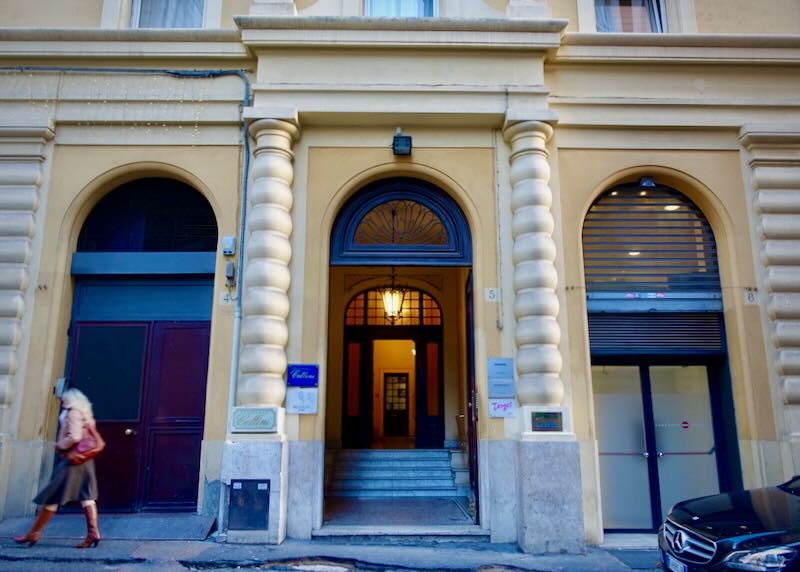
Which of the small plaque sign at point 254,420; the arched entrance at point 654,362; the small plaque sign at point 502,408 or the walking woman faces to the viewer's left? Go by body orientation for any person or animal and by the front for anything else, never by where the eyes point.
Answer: the walking woman

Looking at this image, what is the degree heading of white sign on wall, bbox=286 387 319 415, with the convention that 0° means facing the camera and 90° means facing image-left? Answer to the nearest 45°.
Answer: approximately 0°

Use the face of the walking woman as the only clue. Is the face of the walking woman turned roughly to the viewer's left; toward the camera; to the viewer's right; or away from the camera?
to the viewer's left

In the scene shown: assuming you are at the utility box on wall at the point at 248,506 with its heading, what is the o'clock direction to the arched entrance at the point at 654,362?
The arched entrance is roughly at 9 o'clock from the utility box on wall.

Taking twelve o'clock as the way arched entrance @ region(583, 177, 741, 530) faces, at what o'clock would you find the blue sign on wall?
The blue sign on wall is roughly at 2 o'clock from the arched entrance.

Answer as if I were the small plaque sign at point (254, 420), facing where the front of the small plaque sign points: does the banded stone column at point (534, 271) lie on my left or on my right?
on my left

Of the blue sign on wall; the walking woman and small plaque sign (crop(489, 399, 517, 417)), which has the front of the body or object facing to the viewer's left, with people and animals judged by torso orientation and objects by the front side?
the walking woman

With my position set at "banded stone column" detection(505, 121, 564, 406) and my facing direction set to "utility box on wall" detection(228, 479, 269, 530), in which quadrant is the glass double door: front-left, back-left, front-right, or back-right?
back-right

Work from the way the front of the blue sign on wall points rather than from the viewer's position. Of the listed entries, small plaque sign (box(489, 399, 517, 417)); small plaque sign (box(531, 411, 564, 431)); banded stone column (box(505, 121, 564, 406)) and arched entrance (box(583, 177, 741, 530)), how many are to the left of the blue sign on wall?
4

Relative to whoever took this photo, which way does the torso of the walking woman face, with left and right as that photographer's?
facing to the left of the viewer
